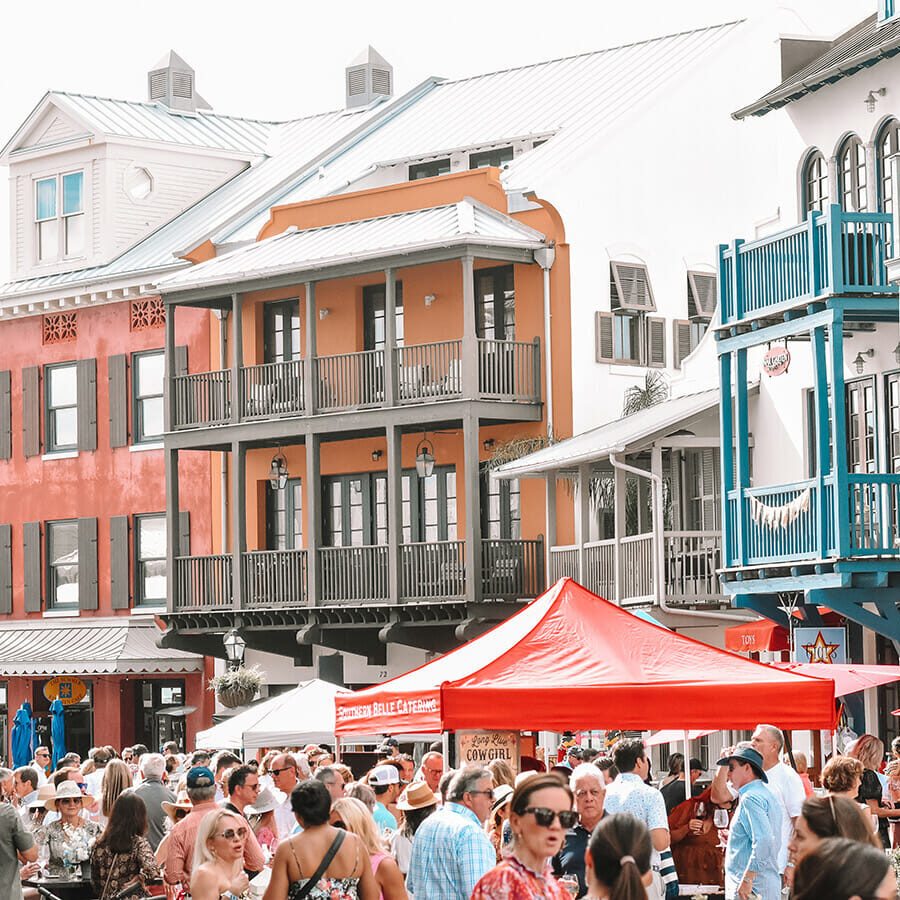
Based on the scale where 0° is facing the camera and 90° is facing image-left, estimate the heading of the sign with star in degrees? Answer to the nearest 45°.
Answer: approximately 0°

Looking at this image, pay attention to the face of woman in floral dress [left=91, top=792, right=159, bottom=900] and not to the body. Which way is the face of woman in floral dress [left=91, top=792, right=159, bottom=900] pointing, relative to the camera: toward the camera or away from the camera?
away from the camera

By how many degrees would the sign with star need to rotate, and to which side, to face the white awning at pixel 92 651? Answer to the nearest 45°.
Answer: approximately 135° to its right

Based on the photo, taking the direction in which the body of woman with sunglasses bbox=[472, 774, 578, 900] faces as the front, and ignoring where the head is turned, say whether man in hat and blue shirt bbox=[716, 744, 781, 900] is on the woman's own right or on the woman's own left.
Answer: on the woman's own left

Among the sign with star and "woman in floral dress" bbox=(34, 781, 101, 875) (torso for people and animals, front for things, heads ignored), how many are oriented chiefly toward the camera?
2

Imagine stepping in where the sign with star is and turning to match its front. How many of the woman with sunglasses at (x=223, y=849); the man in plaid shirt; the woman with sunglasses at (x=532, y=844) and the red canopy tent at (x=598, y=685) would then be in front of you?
4

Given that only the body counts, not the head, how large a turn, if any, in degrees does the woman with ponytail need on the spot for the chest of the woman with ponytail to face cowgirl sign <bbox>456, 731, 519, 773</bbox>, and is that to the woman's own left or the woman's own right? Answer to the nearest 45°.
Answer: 0° — they already face it

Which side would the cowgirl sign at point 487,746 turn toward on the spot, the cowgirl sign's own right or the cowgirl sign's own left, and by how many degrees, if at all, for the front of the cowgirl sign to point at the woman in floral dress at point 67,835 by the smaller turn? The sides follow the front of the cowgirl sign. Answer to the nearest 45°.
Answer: approximately 90° to the cowgirl sign's own right

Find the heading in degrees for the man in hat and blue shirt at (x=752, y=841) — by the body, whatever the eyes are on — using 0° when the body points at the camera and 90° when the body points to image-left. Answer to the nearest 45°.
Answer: approximately 90°

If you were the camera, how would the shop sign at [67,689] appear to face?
facing the viewer

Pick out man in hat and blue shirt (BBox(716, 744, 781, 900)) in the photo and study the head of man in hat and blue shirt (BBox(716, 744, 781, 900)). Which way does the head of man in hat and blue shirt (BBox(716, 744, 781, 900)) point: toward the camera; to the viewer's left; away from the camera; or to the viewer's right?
to the viewer's left

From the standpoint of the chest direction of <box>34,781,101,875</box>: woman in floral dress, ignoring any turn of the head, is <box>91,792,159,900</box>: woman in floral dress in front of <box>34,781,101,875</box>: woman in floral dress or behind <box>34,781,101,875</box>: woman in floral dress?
in front
